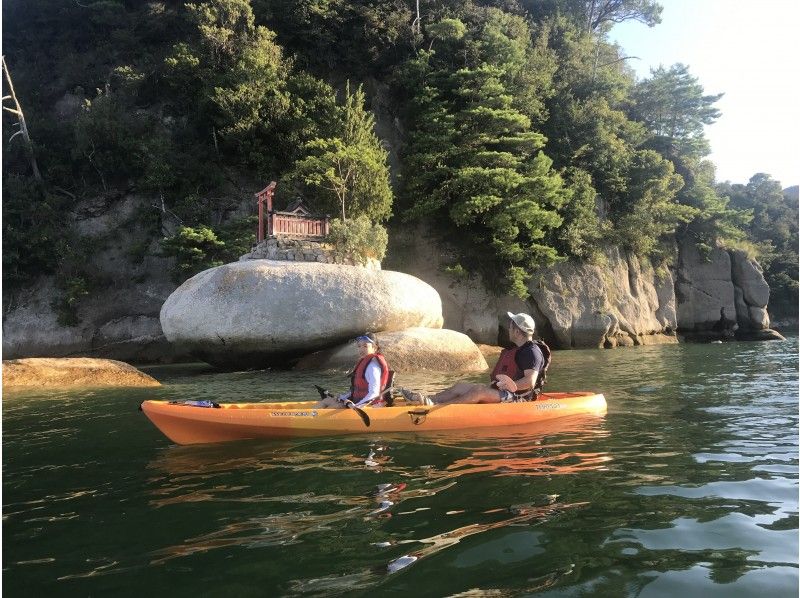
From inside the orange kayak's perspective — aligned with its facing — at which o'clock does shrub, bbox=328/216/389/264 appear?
The shrub is roughly at 3 o'clock from the orange kayak.

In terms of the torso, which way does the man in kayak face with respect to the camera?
to the viewer's left

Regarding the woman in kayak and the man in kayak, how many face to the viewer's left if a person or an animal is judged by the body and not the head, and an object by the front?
2

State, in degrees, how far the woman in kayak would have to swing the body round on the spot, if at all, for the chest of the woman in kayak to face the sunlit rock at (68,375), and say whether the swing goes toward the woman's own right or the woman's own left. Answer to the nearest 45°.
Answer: approximately 45° to the woman's own right

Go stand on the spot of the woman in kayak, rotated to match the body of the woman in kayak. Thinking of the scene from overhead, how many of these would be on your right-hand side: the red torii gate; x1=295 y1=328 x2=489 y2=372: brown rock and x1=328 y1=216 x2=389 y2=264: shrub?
3

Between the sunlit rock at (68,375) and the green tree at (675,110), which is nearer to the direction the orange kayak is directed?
the sunlit rock

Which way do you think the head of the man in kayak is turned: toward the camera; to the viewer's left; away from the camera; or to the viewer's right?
to the viewer's left

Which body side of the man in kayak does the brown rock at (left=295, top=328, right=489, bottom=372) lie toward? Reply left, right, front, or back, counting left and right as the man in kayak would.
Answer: right

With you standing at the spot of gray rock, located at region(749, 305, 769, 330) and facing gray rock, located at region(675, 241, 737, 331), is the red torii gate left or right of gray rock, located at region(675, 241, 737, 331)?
left

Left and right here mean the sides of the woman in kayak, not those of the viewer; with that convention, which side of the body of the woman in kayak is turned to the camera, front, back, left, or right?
left

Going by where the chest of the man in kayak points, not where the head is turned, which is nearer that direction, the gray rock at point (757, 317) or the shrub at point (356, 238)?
the shrub

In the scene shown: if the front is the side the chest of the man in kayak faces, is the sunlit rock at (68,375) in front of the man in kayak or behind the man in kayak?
in front

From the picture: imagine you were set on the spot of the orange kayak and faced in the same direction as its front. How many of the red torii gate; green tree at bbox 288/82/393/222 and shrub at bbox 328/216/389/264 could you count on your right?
3

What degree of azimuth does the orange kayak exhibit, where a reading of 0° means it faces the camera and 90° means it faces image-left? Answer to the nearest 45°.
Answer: approximately 90°
